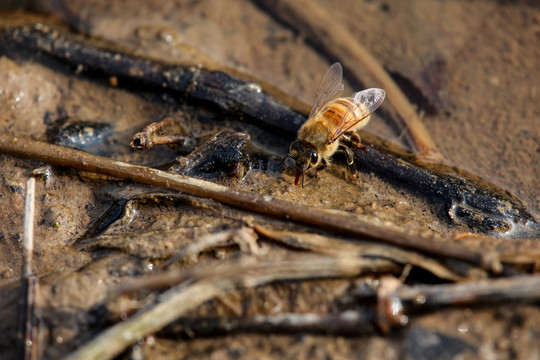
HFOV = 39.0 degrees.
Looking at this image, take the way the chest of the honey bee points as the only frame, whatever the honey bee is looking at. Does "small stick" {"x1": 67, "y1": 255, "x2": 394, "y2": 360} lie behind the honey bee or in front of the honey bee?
in front

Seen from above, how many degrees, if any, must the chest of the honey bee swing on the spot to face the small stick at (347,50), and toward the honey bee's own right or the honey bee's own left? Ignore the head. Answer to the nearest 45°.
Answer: approximately 135° to the honey bee's own right

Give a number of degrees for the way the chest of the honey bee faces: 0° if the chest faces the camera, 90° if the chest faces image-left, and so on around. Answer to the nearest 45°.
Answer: approximately 45°

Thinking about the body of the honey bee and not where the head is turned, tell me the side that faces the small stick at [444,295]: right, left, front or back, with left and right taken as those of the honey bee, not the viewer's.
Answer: left

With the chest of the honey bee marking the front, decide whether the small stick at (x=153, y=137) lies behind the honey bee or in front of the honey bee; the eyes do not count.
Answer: in front
